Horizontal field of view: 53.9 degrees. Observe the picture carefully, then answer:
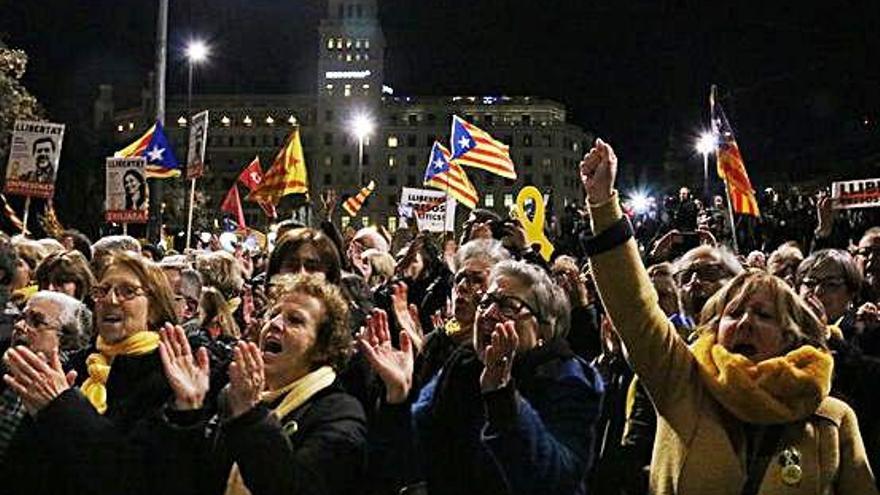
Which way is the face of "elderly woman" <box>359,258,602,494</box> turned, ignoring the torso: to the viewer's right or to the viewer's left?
to the viewer's left

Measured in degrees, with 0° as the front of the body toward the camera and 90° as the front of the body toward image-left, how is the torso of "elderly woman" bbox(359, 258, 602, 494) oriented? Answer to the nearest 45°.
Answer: approximately 45°

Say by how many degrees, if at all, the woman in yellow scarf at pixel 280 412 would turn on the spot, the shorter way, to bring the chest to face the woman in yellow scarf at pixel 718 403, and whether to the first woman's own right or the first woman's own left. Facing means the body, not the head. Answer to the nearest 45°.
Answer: approximately 135° to the first woman's own left

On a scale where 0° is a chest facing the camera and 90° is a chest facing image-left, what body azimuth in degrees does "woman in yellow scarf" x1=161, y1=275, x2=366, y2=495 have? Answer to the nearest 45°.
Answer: approximately 45°

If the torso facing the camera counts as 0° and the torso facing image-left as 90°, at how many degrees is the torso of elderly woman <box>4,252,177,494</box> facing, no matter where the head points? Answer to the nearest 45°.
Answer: approximately 45°

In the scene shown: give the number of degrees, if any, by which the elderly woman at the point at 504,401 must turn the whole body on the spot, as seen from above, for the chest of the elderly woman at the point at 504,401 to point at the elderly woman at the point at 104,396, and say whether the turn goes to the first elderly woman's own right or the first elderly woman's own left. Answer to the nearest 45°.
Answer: approximately 45° to the first elderly woman's own right

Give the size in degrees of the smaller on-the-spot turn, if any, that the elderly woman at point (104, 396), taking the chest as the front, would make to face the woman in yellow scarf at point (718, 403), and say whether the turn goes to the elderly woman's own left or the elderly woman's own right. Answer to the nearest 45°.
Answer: approximately 90° to the elderly woman's own left
